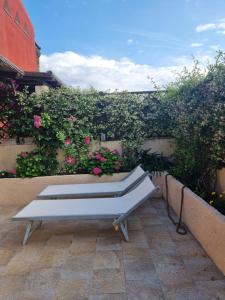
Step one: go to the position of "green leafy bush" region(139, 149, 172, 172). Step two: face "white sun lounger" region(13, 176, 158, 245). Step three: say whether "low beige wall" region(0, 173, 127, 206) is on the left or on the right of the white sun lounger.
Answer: right

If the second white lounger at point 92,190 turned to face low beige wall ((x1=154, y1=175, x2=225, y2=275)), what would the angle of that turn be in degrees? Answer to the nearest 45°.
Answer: approximately 135° to its left

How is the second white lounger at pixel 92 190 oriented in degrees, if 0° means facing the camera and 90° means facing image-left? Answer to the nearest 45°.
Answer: approximately 90°

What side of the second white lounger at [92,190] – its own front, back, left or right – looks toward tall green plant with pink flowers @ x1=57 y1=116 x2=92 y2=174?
right

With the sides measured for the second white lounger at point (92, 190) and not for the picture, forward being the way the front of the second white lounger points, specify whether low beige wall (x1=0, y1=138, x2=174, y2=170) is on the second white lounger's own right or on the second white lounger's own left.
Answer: on the second white lounger's own right

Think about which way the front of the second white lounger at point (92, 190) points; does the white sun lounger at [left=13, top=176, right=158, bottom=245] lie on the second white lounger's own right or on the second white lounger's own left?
on the second white lounger's own left

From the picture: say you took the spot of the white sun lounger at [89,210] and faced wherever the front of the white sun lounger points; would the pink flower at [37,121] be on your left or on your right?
on your right

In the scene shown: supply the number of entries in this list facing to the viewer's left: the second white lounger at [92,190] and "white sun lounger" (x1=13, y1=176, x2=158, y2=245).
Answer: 2

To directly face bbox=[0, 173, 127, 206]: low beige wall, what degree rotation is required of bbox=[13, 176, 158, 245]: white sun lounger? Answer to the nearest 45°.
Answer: approximately 45° to its right

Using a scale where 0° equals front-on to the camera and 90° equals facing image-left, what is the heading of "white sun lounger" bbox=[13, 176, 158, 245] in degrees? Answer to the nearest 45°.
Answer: approximately 90°

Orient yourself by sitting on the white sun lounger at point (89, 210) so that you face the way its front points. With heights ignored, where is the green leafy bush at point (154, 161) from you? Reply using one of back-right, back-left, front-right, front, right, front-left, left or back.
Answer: back-right
